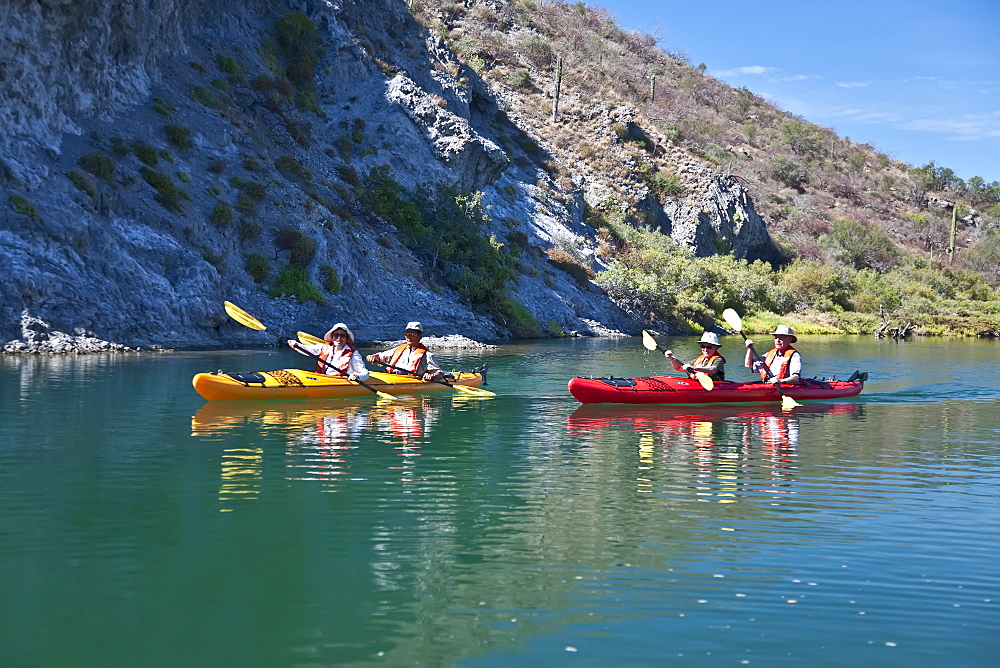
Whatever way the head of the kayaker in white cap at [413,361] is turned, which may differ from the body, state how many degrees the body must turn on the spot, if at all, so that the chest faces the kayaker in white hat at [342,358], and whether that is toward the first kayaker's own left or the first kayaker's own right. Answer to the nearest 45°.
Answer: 0° — they already face them

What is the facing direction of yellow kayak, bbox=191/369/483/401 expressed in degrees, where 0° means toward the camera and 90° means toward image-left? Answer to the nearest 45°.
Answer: approximately 90°

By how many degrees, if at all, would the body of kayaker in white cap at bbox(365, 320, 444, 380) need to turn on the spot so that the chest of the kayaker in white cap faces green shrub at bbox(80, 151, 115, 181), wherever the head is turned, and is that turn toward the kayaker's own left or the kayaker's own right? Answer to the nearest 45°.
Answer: approximately 90° to the kayaker's own right

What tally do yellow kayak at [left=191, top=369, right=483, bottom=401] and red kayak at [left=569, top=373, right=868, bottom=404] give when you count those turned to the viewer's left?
2

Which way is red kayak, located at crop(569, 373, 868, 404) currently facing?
to the viewer's left
